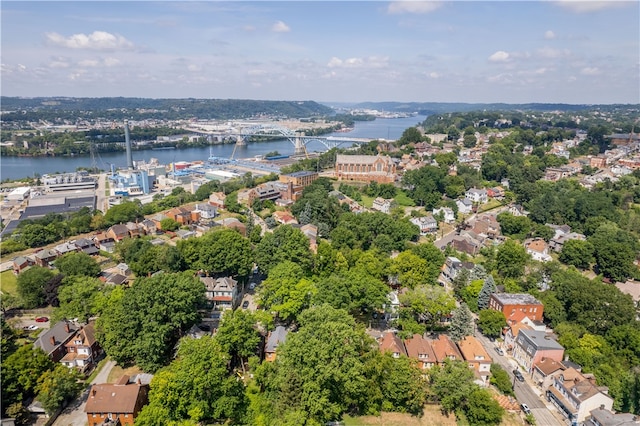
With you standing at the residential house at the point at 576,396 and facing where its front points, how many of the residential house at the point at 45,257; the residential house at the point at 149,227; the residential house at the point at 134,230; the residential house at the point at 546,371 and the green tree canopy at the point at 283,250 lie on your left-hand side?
0

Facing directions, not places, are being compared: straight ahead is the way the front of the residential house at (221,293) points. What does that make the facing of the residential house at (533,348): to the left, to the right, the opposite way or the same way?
to the right

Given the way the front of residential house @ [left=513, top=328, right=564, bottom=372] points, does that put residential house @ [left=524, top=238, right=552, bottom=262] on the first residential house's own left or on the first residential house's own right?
on the first residential house's own right

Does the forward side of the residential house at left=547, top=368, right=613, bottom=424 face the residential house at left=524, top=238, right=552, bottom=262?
no

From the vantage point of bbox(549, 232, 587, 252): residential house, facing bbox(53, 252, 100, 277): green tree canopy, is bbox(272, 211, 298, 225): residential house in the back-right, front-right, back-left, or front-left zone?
front-right

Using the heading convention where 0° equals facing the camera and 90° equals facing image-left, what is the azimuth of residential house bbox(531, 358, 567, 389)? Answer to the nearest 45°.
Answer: approximately 45°

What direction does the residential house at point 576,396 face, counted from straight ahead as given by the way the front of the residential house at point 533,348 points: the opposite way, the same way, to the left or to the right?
the same way

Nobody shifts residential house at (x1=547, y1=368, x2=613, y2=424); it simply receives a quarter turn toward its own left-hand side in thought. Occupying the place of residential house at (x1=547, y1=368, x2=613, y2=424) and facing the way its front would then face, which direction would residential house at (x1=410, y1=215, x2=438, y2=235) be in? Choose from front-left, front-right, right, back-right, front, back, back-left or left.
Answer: back

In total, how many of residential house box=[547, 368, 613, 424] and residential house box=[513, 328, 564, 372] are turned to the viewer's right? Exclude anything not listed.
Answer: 0

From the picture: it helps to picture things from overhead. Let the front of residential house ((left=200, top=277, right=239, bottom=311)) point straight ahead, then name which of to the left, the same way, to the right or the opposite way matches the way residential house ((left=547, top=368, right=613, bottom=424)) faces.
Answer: to the right

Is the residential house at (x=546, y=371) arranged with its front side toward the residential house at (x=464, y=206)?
no

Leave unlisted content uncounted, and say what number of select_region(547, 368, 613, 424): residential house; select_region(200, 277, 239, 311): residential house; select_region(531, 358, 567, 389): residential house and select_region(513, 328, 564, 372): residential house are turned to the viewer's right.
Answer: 0

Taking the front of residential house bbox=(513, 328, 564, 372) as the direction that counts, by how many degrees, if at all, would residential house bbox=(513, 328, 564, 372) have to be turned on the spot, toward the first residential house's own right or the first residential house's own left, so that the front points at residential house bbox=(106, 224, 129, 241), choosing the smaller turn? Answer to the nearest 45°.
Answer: approximately 45° to the first residential house's own right

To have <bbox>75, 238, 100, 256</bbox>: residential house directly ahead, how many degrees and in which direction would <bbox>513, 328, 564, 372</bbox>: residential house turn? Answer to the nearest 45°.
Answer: approximately 45° to its right

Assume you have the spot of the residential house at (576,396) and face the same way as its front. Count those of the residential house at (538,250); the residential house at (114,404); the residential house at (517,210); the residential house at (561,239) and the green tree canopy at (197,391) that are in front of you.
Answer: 2

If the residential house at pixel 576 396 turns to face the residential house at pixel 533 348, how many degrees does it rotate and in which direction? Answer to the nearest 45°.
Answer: approximately 90° to its right
